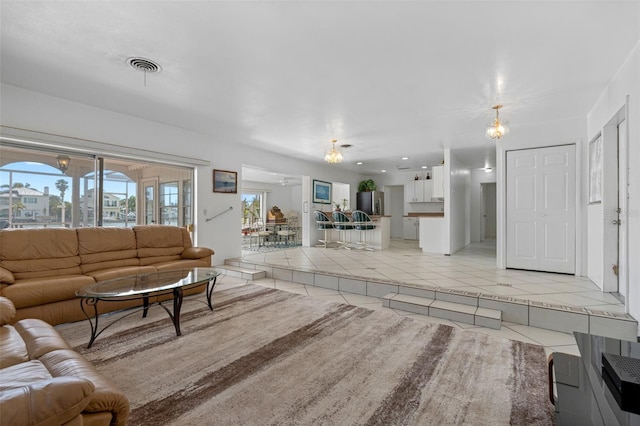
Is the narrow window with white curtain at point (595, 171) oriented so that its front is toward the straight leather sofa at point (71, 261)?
yes

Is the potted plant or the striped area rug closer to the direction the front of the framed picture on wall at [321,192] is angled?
the striped area rug

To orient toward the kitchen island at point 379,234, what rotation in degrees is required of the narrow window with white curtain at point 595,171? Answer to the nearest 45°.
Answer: approximately 45° to its right

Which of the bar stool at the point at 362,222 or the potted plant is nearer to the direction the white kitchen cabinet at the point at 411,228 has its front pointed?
the bar stool

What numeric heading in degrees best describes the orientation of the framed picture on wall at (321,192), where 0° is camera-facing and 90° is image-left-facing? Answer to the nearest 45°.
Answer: approximately 315°

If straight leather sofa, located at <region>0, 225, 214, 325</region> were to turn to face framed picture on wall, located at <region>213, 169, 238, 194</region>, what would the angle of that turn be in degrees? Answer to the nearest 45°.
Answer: approximately 90° to its left

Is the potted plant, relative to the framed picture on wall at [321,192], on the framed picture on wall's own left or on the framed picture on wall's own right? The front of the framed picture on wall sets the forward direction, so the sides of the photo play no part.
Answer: on the framed picture on wall's own left

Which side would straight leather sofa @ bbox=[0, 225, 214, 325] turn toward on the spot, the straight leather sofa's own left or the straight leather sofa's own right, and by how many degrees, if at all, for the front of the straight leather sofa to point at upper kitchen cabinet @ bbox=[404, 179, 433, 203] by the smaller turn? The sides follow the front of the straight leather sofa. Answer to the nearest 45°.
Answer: approximately 45° to the straight leather sofa's own left

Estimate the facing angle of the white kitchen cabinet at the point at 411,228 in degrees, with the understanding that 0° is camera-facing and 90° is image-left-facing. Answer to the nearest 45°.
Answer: approximately 0°
